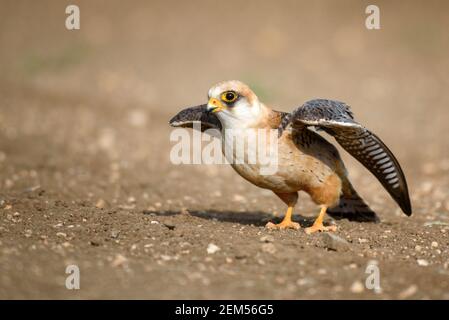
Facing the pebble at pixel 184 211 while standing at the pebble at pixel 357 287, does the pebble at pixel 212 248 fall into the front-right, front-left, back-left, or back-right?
front-left

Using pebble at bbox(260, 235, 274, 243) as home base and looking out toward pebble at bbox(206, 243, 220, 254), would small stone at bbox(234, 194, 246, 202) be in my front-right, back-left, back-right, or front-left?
back-right

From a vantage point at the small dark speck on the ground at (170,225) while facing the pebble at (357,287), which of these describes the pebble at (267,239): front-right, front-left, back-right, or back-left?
front-left

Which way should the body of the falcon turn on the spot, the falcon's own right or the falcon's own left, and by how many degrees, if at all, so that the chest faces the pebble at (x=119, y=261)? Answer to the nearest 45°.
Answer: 0° — it already faces it

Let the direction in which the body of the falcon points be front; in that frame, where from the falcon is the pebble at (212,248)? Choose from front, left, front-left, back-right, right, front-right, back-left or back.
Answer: front

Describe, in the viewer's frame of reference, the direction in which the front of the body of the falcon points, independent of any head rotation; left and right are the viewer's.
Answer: facing the viewer and to the left of the viewer

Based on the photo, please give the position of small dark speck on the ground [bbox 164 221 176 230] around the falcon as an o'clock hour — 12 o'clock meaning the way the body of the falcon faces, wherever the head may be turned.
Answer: The small dark speck on the ground is roughly at 1 o'clock from the falcon.

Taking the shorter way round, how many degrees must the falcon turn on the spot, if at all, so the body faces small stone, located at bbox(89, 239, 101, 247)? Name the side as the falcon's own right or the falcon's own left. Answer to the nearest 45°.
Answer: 0° — it already faces it

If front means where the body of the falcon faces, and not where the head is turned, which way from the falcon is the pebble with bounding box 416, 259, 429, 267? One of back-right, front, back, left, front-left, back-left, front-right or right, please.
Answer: left

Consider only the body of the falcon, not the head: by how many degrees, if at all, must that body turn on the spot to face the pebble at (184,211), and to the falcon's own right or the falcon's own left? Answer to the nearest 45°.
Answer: approximately 90° to the falcon's own right

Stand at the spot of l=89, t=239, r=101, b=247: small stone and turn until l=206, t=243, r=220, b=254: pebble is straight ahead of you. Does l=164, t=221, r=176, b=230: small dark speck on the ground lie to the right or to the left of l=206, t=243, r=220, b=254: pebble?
left

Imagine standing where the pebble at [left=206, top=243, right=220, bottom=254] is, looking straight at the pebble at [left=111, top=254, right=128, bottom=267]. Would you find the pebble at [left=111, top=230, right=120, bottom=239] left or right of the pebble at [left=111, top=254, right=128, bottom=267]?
right

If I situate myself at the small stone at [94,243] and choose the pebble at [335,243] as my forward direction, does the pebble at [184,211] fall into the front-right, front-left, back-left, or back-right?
front-left

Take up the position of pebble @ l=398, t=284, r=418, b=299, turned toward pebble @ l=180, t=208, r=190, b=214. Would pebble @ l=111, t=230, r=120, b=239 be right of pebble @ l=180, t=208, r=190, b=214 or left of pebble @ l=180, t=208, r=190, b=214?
left
